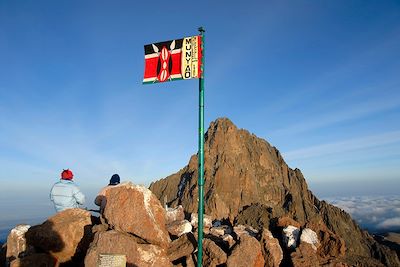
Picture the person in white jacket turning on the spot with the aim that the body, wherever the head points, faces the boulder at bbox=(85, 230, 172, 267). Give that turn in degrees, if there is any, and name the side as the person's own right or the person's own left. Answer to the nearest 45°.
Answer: approximately 135° to the person's own right

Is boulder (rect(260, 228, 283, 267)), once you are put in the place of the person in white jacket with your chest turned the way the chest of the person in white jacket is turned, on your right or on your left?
on your right

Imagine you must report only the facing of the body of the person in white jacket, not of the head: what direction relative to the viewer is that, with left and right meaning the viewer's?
facing away from the viewer

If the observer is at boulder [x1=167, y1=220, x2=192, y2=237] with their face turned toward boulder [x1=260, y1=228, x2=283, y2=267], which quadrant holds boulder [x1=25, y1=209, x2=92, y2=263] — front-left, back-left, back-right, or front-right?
back-right

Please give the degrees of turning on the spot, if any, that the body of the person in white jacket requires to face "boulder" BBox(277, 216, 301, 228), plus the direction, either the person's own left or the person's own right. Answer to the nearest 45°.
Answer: approximately 90° to the person's own right

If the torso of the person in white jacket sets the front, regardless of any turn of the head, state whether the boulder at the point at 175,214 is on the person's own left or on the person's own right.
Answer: on the person's own right

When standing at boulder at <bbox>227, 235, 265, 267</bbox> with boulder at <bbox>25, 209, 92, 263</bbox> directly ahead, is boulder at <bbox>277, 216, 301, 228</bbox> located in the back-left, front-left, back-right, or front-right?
back-right

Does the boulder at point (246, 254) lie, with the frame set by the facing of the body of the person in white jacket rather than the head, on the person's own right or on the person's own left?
on the person's own right

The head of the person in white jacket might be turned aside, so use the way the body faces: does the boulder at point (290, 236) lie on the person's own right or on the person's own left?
on the person's own right

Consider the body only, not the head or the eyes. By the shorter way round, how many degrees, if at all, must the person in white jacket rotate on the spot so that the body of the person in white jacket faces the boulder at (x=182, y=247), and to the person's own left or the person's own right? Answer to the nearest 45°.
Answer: approximately 135° to the person's own right

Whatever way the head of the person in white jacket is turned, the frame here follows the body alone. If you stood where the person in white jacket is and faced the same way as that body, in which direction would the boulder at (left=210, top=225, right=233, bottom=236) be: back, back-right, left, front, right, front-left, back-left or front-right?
right
